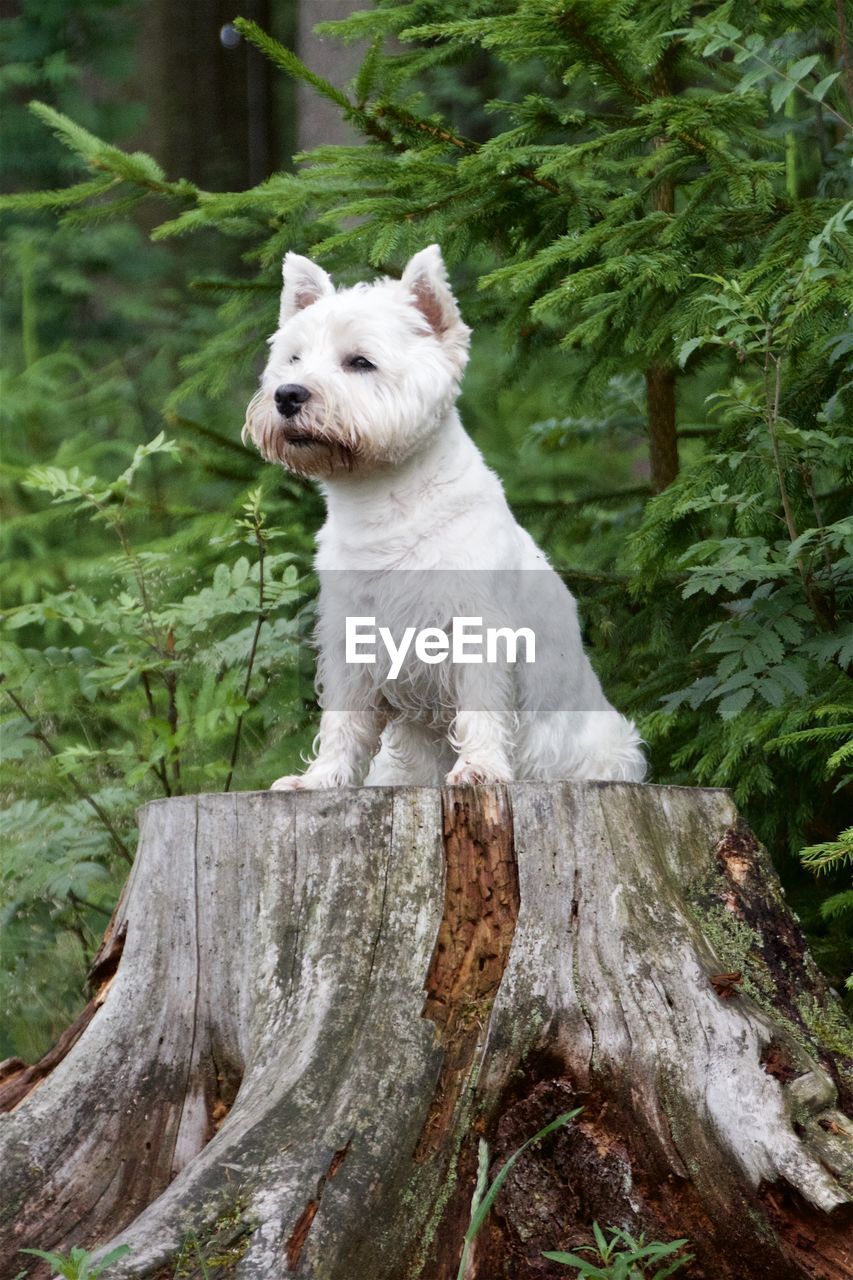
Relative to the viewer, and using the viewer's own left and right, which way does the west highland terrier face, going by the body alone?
facing the viewer and to the left of the viewer
